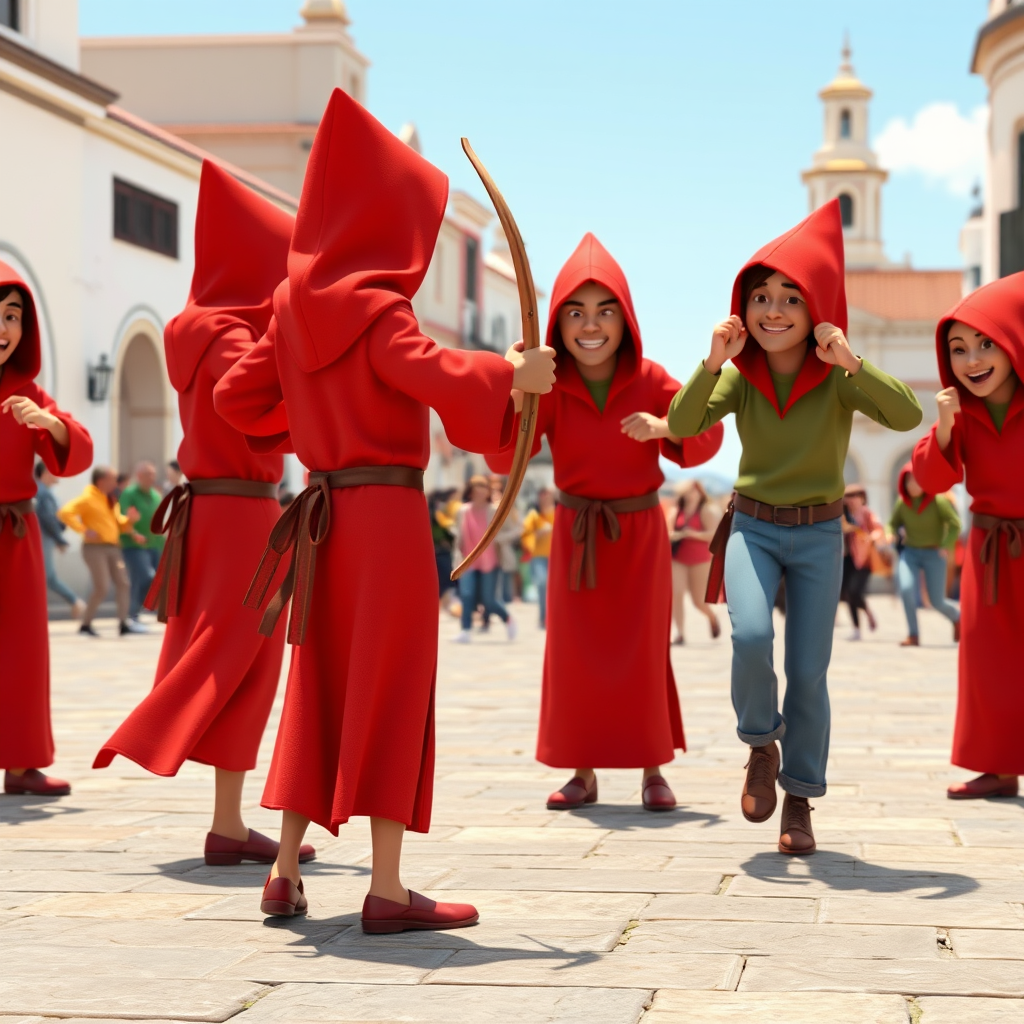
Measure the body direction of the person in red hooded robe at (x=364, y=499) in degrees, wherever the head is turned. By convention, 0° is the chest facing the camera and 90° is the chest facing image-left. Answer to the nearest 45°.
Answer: approximately 225°

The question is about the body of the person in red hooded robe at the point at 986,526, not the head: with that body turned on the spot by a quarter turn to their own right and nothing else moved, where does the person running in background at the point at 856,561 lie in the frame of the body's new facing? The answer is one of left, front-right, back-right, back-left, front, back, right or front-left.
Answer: front-right

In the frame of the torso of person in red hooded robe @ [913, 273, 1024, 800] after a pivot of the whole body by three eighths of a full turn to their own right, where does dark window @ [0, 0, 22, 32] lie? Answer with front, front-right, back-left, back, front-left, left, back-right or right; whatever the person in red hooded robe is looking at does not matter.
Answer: front-left

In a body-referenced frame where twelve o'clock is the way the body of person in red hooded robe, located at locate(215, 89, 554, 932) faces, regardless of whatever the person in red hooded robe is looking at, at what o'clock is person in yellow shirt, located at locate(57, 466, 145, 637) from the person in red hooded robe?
The person in yellow shirt is roughly at 10 o'clock from the person in red hooded robe.

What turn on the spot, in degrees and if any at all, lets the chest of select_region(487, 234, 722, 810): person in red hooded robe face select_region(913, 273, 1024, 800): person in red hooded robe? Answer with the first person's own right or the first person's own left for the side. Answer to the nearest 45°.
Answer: approximately 90° to the first person's own left

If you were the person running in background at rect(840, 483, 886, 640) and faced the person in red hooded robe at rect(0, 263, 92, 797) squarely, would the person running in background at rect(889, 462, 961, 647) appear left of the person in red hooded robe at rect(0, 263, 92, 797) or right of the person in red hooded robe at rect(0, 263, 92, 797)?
left

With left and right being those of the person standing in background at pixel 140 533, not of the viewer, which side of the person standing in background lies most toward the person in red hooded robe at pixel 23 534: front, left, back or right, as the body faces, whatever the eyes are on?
front

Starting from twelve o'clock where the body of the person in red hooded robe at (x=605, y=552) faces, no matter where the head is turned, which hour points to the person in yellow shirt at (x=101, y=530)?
The person in yellow shirt is roughly at 5 o'clock from the person in red hooded robe.
